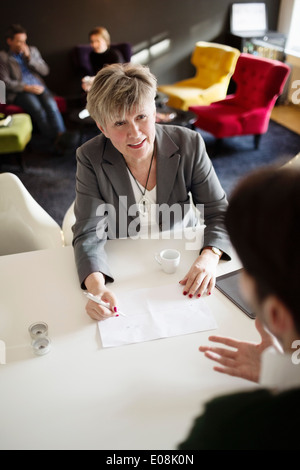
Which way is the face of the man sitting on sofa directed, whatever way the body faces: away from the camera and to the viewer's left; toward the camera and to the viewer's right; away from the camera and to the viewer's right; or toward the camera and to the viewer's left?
toward the camera and to the viewer's right

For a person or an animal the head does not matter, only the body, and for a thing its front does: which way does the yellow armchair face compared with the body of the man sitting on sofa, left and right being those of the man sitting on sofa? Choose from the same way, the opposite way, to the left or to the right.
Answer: to the right

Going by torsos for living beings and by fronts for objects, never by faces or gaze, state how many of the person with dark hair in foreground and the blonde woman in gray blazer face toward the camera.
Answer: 1

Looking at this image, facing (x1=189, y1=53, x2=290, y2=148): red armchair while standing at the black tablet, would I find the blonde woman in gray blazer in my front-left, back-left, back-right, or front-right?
front-left

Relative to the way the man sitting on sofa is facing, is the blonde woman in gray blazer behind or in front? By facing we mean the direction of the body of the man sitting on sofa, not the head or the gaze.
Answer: in front

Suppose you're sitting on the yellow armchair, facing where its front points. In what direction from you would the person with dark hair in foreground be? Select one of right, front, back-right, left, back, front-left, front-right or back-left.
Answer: front-left

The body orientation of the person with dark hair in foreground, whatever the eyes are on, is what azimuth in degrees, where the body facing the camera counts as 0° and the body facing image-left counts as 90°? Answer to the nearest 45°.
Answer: approximately 135°

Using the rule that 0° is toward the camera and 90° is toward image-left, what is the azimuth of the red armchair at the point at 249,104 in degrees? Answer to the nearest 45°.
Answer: approximately 45°

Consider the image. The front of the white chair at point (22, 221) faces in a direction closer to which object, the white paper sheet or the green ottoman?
the white paper sheet

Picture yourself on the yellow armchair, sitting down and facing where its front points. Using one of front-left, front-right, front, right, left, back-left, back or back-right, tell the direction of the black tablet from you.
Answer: front-left

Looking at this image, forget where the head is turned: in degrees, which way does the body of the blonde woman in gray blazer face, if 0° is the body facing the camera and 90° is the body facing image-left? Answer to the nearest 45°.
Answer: approximately 0°

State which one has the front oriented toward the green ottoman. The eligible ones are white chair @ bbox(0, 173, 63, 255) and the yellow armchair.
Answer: the yellow armchair

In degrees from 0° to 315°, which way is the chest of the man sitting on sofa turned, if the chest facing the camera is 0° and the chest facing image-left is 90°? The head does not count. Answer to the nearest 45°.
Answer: approximately 315°

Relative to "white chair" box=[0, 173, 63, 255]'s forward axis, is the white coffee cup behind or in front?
in front

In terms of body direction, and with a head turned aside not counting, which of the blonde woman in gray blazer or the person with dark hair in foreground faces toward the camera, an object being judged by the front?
the blonde woman in gray blazer
